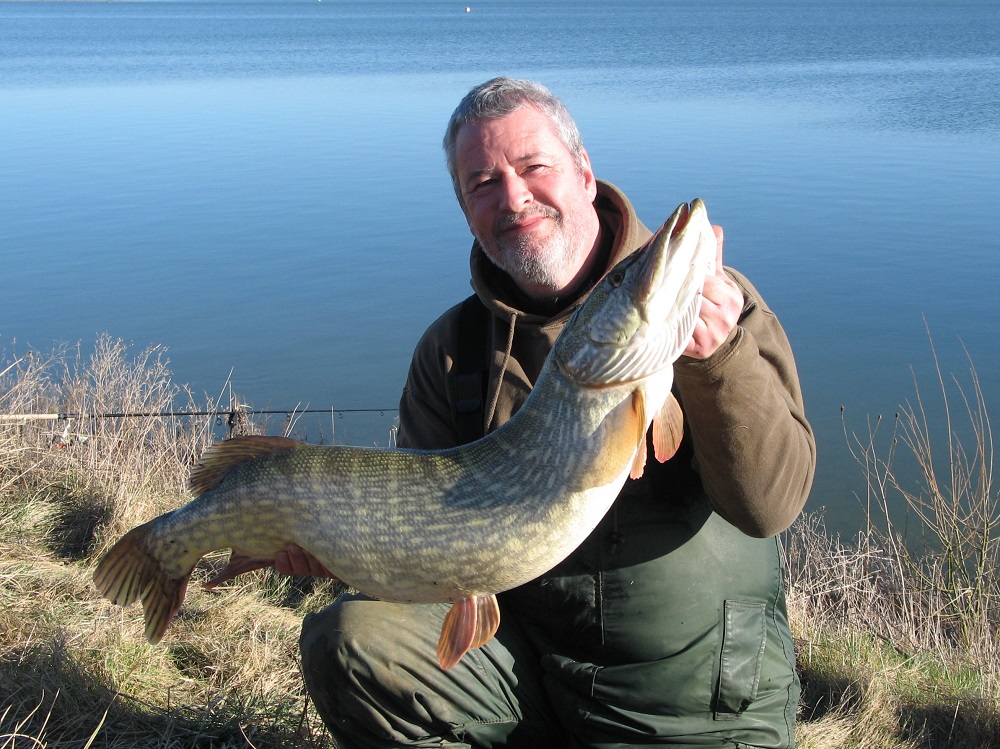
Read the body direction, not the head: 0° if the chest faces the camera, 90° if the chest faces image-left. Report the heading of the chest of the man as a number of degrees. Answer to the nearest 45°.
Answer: approximately 45°
